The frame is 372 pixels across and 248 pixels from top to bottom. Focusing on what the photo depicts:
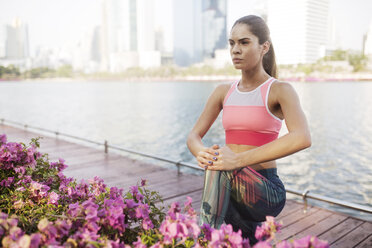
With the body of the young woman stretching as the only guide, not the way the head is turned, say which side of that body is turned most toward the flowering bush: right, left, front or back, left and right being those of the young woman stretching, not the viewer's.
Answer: front

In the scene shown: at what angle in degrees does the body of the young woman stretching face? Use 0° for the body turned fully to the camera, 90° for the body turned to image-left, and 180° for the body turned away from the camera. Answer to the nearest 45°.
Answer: approximately 45°
